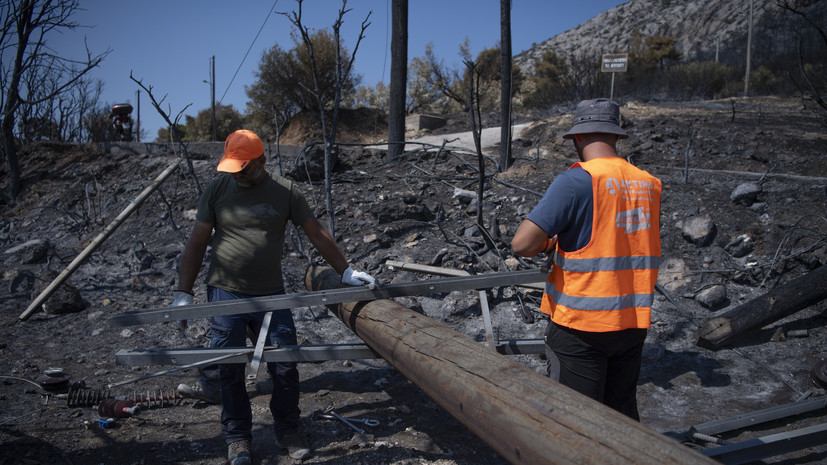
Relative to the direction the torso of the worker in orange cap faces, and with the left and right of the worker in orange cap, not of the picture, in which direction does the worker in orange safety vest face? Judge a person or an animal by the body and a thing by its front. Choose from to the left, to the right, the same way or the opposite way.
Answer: the opposite way

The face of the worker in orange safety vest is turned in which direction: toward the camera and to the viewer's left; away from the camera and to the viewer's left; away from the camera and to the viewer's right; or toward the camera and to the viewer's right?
away from the camera and to the viewer's left

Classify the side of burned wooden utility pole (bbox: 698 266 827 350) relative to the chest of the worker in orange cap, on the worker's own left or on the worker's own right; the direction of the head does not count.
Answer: on the worker's own left

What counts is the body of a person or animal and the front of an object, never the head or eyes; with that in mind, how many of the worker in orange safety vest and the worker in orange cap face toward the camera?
1

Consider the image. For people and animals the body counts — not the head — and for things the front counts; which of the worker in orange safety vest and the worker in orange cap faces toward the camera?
the worker in orange cap

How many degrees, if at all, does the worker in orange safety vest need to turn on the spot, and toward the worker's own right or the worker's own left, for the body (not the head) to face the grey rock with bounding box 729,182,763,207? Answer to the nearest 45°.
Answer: approximately 45° to the worker's own right

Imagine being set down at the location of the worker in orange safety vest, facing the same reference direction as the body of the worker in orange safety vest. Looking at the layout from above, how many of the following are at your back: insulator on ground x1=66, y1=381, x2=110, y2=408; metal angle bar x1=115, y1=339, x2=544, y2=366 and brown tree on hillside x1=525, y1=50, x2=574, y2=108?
0

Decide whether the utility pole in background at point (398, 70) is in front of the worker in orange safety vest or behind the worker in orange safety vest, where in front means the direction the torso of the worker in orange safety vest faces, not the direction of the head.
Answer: in front

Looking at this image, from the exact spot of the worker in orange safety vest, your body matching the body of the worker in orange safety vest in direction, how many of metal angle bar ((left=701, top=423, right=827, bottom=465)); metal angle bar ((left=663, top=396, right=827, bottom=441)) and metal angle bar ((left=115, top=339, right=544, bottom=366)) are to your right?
2

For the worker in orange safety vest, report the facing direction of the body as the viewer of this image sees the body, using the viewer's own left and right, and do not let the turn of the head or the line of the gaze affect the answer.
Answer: facing away from the viewer and to the left of the viewer

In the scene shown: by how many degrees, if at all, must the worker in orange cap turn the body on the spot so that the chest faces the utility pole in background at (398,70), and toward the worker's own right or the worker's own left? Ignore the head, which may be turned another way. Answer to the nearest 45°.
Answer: approximately 180°

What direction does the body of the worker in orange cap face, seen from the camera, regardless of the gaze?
toward the camera

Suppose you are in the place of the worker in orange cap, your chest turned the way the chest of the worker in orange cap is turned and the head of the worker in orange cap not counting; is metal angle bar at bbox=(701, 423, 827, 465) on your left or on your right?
on your left
